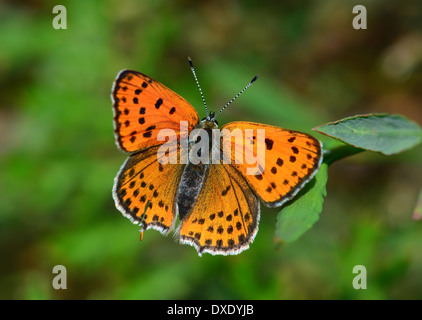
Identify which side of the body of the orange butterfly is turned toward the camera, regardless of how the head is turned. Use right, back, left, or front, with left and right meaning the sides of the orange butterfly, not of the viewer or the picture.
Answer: back
